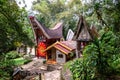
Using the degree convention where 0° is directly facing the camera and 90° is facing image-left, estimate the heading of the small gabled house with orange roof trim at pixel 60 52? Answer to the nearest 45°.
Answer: approximately 45°

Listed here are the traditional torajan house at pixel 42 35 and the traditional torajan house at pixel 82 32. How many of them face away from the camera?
0

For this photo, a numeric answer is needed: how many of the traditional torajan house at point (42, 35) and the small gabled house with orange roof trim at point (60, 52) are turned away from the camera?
0

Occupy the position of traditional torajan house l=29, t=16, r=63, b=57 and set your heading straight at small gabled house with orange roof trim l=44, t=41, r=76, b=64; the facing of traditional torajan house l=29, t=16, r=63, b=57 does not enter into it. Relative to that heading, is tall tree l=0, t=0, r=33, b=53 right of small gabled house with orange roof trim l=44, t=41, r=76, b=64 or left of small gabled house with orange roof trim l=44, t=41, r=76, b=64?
right

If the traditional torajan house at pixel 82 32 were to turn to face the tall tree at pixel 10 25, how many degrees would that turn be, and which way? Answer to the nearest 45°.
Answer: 0° — it already faces it

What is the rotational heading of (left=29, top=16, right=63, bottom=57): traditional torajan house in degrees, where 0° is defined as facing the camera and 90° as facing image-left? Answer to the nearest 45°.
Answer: approximately 45°
